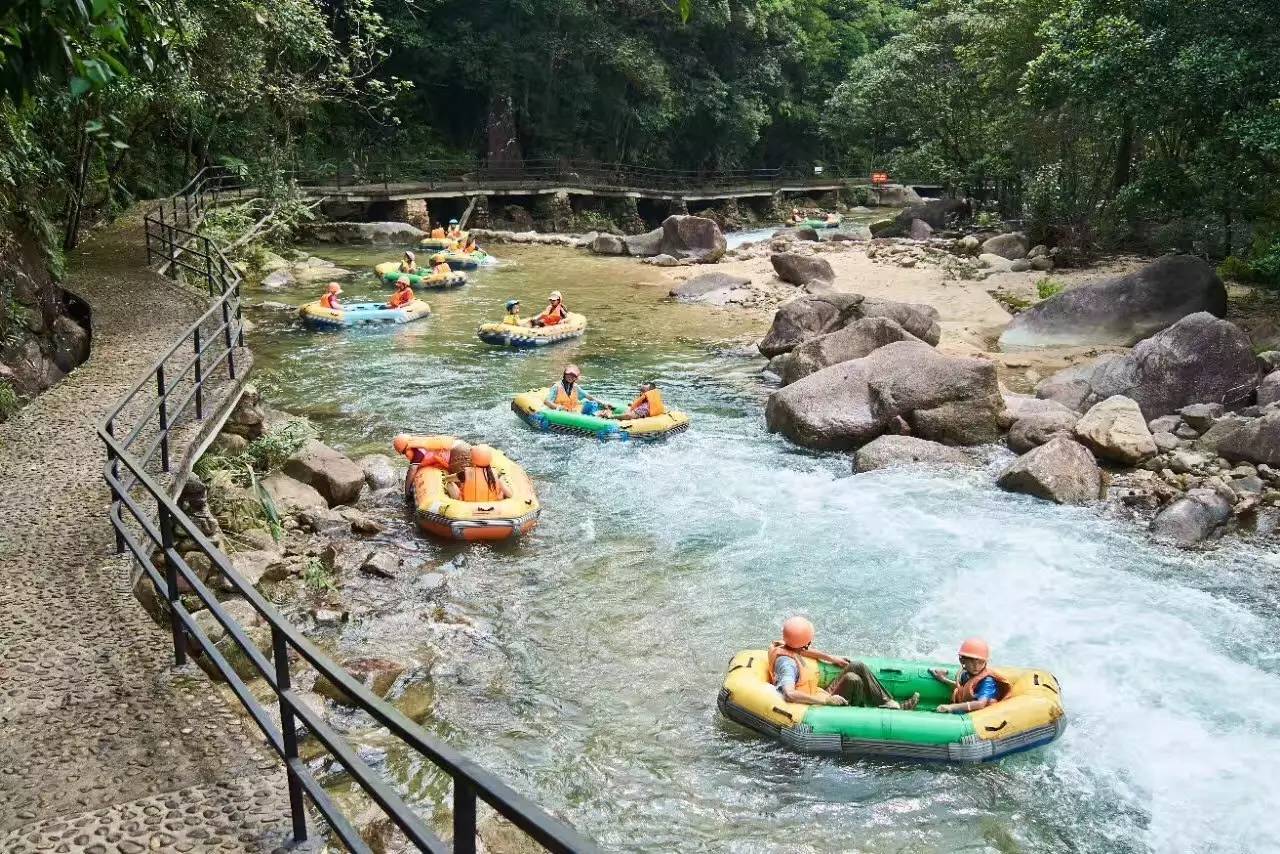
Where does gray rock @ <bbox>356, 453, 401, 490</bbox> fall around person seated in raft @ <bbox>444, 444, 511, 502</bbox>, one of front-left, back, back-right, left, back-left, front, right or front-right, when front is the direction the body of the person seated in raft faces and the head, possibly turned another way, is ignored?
front-left

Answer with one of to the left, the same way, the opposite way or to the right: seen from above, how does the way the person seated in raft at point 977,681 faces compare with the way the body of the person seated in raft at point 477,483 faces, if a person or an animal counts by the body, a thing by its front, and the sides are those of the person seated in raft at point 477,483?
to the left

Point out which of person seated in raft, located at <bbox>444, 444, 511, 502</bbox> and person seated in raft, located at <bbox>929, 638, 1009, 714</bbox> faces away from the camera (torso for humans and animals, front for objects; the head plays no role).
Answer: person seated in raft, located at <bbox>444, 444, 511, 502</bbox>

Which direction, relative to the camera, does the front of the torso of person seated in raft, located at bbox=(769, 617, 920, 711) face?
to the viewer's right

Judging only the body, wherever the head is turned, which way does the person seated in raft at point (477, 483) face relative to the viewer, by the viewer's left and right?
facing away from the viewer

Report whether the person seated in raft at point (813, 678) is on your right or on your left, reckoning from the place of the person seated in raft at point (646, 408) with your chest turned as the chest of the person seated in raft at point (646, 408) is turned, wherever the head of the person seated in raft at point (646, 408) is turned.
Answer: on your left

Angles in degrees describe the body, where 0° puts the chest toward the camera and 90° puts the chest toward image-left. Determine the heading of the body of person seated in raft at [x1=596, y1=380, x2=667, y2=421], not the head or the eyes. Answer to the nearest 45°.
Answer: approximately 90°

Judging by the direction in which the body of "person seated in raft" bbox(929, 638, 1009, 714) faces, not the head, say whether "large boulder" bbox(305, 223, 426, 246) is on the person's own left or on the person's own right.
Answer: on the person's own right

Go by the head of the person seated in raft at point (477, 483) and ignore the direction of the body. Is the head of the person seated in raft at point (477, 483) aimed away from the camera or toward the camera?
away from the camera

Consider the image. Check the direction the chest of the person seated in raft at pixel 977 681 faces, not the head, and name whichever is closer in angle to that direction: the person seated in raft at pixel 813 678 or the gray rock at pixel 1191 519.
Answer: the person seated in raft

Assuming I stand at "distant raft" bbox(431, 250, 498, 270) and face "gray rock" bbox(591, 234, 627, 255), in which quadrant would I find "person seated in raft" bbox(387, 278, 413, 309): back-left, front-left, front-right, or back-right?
back-right

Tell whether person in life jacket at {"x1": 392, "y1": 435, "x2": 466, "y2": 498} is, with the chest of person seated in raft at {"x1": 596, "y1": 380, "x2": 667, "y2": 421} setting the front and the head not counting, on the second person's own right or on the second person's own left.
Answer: on the second person's own left

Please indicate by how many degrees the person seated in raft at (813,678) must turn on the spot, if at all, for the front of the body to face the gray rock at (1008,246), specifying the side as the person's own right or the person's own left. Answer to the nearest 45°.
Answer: approximately 90° to the person's own left

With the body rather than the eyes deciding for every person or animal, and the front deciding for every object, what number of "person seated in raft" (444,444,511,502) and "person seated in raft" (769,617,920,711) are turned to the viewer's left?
0

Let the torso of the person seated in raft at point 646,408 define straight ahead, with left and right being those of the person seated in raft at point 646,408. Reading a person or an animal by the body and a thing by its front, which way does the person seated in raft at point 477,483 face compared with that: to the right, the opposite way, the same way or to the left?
to the right
